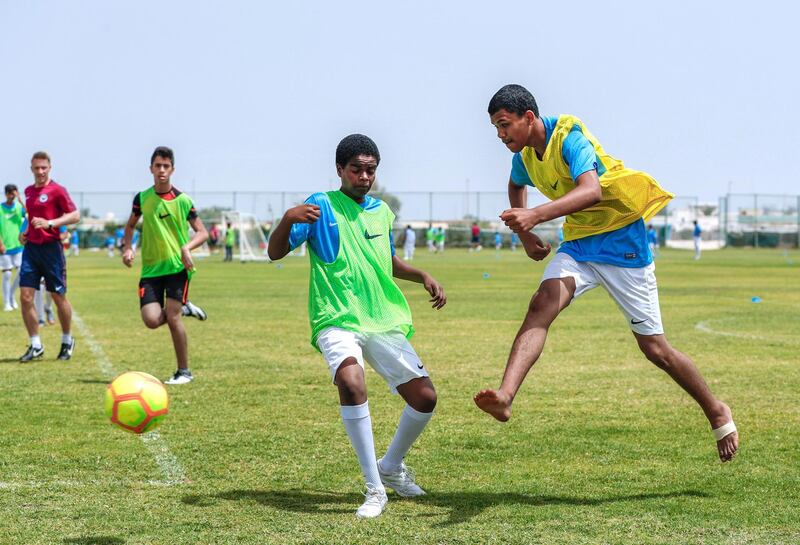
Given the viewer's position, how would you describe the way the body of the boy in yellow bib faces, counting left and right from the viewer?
facing the viewer and to the left of the viewer

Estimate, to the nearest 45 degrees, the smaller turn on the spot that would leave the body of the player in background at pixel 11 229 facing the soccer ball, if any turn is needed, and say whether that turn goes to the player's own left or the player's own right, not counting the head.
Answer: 0° — they already face it

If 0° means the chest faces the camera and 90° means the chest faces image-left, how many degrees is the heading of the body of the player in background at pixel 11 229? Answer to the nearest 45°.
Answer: approximately 0°

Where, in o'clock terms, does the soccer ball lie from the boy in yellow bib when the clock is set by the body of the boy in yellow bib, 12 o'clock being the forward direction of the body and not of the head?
The soccer ball is roughly at 1 o'clock from the boy in yellow bib.

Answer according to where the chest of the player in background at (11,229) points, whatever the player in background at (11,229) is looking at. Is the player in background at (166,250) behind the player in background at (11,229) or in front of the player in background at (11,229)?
in front

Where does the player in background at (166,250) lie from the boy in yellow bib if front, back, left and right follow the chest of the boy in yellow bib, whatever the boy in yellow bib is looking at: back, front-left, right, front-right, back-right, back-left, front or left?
right

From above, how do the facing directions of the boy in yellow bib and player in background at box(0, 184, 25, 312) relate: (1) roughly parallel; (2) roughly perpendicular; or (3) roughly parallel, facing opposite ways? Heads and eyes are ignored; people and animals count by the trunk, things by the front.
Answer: roughly perpendicular

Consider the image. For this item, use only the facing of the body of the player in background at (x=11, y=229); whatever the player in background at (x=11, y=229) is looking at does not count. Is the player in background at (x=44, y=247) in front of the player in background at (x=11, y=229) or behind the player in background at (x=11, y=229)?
in front

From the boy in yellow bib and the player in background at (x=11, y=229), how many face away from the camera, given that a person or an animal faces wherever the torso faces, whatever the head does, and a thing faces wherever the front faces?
0

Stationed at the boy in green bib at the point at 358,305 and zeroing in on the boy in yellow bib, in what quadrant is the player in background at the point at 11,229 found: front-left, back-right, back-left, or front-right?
back-left

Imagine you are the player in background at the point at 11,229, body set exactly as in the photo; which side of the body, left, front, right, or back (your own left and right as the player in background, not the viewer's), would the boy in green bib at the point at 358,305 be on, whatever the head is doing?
front
